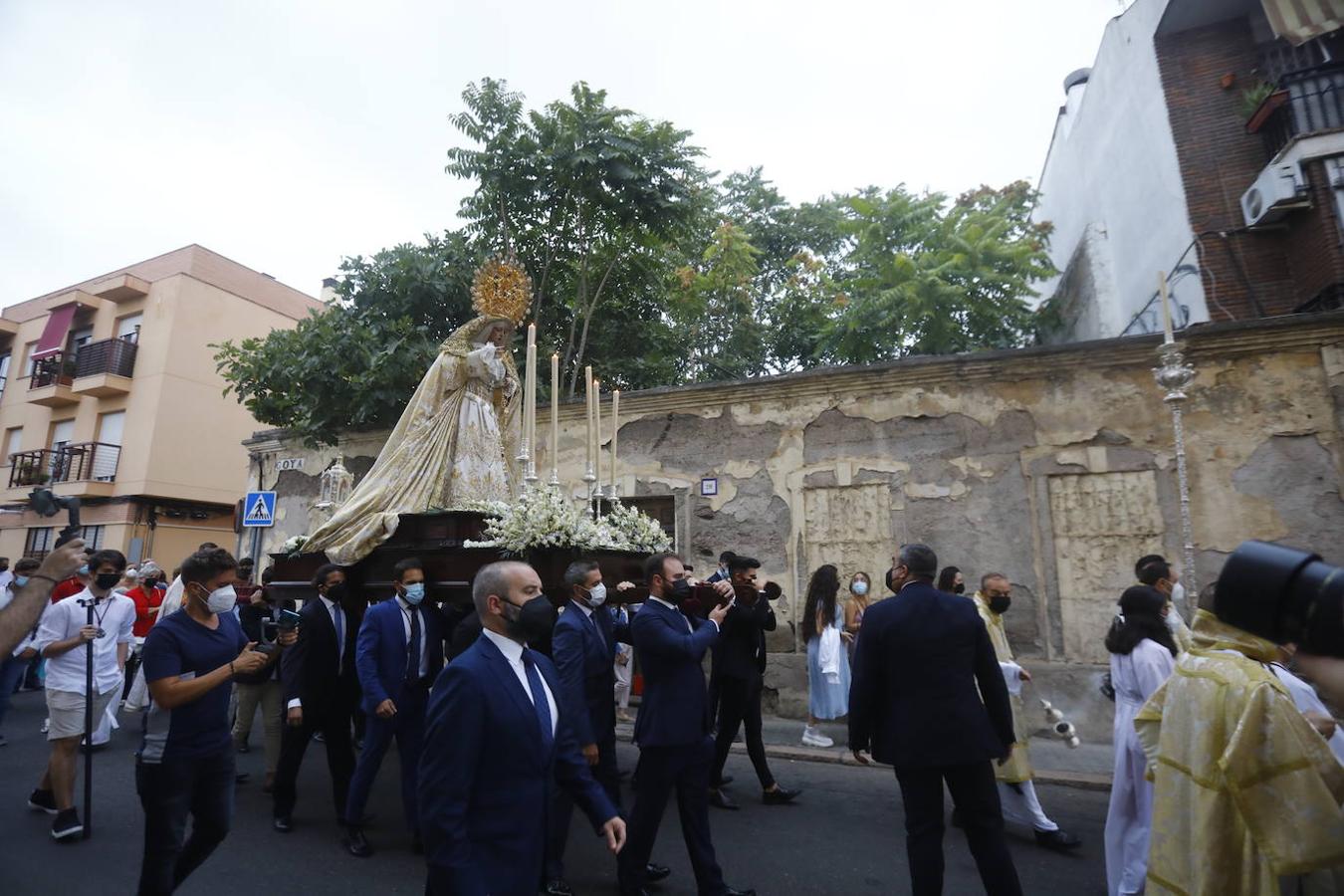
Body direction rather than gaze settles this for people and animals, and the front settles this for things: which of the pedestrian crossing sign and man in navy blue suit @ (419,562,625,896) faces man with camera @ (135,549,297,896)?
the pedestrian crossing sign

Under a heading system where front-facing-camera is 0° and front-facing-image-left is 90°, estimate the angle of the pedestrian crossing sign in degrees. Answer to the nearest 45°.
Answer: approximately 0°

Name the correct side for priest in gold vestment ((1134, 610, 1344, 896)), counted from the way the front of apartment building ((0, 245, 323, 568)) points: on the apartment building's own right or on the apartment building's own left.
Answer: on the apartment building's own left

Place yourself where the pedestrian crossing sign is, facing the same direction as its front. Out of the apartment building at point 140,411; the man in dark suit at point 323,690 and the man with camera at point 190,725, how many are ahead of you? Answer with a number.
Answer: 2

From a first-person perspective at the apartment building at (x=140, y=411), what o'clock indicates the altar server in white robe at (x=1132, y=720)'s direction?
The altar server in white robe is roughly at 10 o'clock from the apartment building.

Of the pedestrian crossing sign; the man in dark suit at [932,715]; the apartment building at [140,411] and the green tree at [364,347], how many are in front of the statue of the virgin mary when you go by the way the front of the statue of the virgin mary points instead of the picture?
1

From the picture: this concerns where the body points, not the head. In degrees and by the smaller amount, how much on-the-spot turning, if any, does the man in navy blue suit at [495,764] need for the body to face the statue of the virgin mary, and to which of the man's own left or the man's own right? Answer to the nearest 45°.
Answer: approximately 135° to the man's own left

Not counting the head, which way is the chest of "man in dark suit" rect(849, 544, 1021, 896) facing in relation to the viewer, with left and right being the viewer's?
facing away from the viewer

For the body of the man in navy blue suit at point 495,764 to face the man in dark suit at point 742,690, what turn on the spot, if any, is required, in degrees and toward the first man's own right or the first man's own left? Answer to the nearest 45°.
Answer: approximately 90° to the first man's own left

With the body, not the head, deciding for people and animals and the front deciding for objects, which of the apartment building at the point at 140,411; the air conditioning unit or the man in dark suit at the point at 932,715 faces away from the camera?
the man in dark suit
